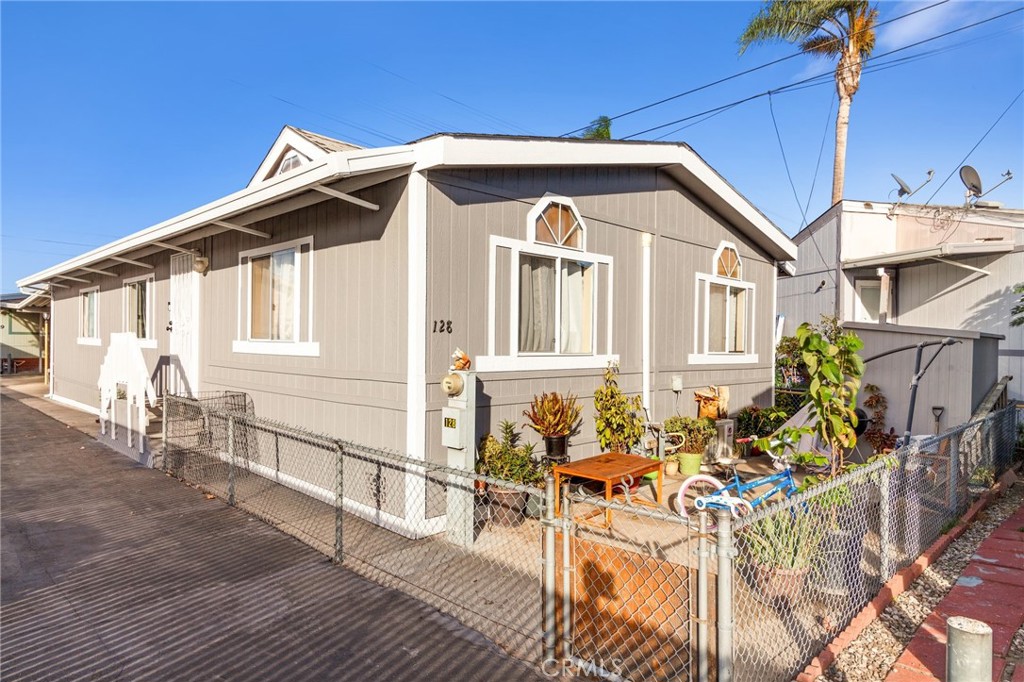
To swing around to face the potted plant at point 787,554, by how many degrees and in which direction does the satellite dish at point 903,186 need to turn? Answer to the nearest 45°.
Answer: approximately 90° to its right

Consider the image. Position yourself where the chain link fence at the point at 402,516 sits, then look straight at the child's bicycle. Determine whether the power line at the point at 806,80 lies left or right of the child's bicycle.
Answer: left

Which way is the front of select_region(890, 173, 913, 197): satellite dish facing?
to the viewer's right
